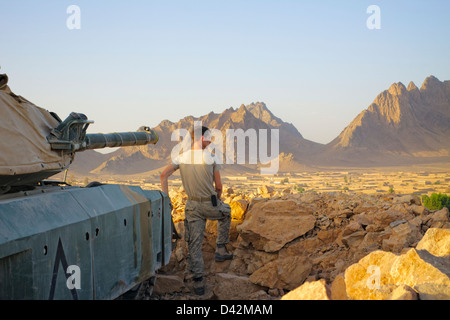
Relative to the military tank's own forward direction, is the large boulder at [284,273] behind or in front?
in front

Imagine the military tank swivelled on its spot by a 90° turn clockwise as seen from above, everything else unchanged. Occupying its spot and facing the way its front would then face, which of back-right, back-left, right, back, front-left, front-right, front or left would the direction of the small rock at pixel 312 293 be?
front

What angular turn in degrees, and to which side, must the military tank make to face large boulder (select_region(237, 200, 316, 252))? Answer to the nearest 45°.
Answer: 0° — it already faces it

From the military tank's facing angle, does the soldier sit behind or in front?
in front

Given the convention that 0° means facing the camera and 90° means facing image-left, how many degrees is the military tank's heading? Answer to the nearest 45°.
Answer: approximately 225°
